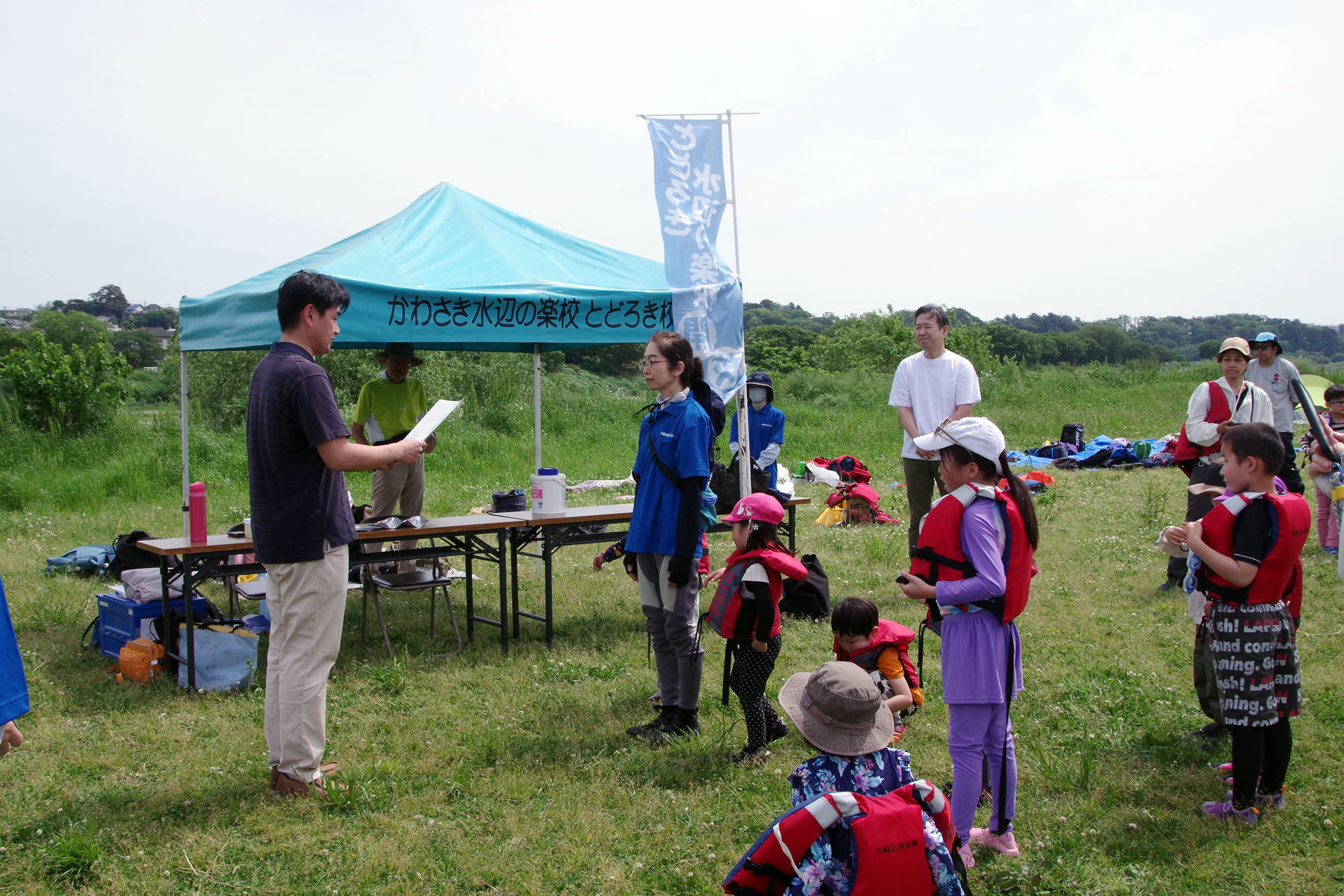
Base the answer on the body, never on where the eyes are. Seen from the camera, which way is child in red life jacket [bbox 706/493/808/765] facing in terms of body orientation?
to the viewer's left

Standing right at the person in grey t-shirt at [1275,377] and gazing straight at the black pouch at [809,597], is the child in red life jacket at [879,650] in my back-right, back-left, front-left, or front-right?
front-left

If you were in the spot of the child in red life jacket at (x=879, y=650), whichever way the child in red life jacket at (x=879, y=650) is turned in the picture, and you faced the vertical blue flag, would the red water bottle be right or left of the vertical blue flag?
left

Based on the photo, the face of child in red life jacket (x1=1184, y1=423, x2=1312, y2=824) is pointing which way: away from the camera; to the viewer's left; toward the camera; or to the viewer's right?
to the viewer's left

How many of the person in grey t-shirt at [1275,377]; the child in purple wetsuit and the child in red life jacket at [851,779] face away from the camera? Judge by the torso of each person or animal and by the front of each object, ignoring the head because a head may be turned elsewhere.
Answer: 1

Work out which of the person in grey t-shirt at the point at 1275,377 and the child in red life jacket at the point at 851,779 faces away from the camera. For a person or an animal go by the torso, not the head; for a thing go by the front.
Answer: the child in red life jacket

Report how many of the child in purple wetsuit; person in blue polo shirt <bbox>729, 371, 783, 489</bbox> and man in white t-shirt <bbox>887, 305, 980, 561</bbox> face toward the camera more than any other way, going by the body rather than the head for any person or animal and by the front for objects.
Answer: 2

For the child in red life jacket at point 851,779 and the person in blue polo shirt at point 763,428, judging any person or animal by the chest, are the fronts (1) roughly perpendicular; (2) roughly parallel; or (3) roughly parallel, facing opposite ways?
roughly parallel, facing opposite ways

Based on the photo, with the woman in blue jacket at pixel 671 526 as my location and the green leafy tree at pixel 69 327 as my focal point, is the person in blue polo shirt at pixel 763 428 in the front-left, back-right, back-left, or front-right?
front-right

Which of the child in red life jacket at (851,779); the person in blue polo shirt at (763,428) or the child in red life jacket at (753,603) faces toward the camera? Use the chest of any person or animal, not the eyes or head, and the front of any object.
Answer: the person in blue polo shirt

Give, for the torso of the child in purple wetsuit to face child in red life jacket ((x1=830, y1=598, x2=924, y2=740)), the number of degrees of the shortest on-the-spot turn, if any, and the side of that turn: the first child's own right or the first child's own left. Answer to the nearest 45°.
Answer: approximately 90° to the first child's own right

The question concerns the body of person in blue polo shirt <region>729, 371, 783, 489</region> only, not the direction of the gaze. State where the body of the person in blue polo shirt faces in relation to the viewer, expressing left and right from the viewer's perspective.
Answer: facing the viewer

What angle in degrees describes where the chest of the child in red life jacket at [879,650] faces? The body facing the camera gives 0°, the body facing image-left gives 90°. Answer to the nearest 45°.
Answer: approximately 45°

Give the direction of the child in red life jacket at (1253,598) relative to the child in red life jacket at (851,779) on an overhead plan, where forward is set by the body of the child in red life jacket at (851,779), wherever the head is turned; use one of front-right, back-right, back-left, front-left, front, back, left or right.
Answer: front-right

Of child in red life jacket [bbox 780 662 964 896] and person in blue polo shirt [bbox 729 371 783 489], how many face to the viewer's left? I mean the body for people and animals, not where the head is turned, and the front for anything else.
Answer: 0

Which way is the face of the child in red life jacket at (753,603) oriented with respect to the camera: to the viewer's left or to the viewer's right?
to the viewer's left

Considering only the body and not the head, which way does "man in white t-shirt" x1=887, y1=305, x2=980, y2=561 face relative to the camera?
toward the camera

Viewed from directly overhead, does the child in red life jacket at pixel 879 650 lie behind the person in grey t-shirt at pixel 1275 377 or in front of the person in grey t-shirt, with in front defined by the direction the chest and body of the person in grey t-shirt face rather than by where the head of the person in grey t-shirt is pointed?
in front

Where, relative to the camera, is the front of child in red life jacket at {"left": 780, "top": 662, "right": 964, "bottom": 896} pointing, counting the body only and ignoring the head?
away from the camera
